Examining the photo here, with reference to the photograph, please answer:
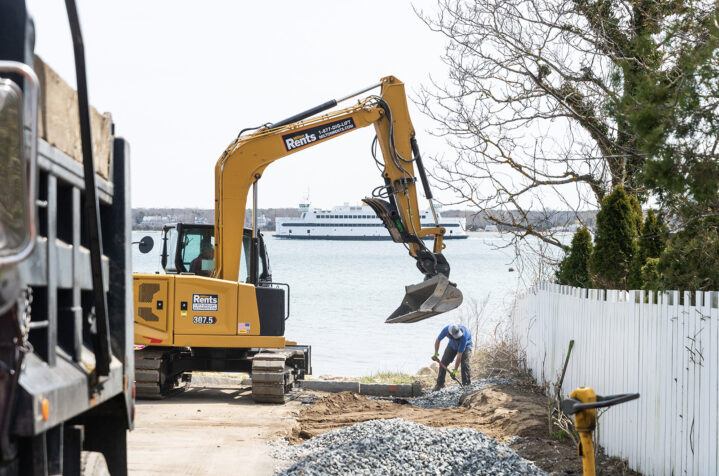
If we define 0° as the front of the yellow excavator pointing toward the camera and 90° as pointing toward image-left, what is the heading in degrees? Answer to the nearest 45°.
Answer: approximately 270°

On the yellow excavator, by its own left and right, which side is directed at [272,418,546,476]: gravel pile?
right

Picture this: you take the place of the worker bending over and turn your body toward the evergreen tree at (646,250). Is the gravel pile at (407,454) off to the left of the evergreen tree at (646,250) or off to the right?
right

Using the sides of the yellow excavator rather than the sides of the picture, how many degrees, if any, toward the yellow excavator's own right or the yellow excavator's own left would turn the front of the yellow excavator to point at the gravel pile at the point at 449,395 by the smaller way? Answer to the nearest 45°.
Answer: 0° — it already faces it
